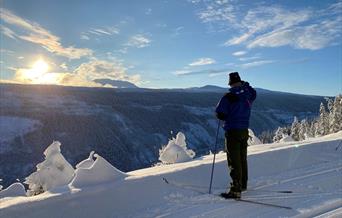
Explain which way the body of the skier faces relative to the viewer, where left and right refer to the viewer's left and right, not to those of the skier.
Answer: facing away from the viewer and to the left of the viewer

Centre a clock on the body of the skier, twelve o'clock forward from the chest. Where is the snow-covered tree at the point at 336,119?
The snow-covered tree is roughly at 2 o'clock from the skier.

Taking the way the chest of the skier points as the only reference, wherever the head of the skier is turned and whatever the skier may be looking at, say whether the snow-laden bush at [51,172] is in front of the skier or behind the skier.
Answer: in front

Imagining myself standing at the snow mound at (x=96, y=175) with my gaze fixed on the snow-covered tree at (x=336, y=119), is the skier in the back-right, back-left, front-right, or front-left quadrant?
front-right

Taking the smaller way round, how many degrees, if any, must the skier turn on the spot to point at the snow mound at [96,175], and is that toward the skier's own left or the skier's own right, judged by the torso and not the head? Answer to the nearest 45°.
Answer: approximately 45° to the skier's own left

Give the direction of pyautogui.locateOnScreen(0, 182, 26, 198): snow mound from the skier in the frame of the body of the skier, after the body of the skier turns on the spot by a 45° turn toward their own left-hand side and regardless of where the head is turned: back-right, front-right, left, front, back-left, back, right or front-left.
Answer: front
